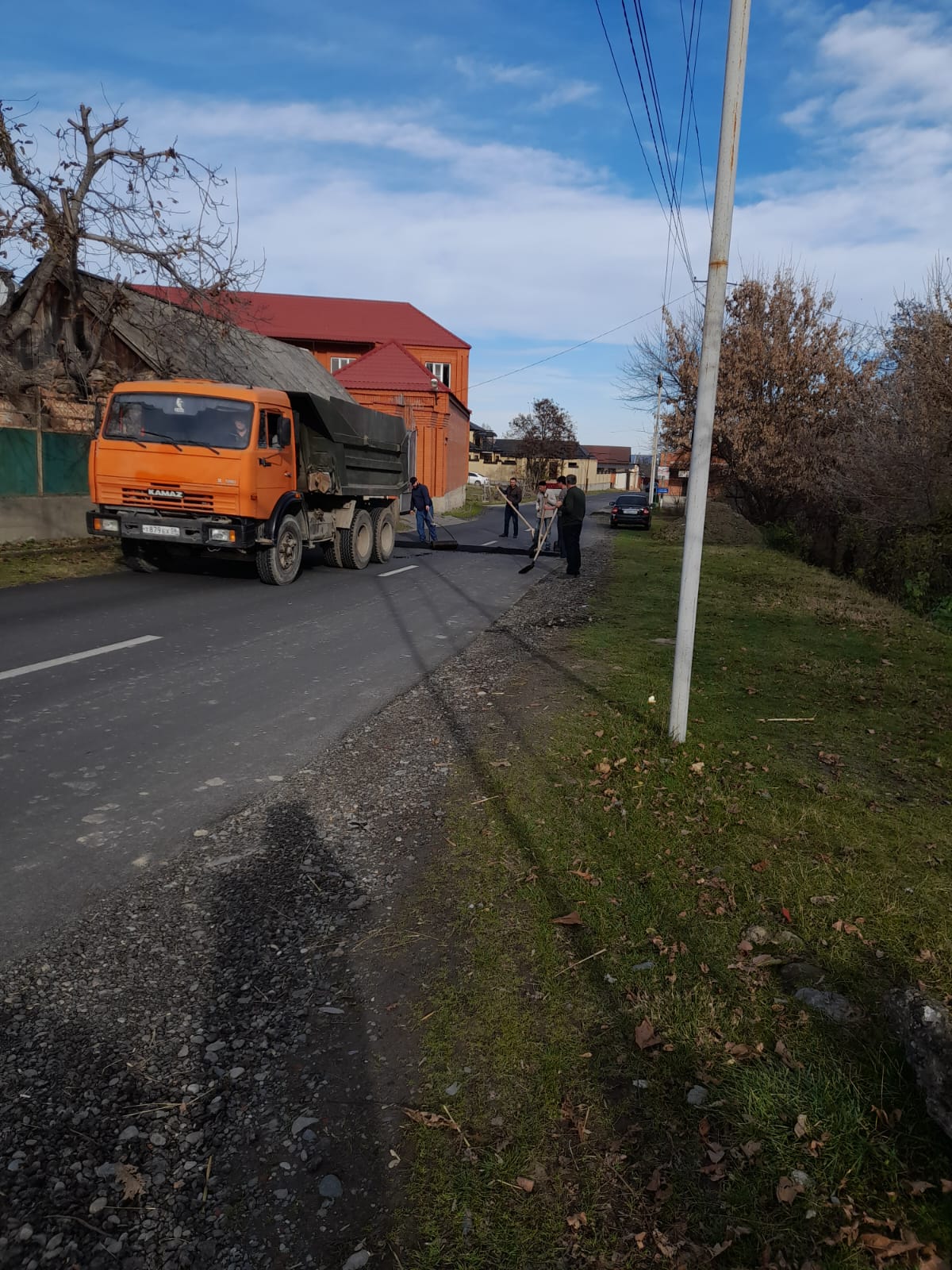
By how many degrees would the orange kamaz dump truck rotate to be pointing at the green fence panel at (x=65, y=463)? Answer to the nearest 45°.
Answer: approximately 90° to its right

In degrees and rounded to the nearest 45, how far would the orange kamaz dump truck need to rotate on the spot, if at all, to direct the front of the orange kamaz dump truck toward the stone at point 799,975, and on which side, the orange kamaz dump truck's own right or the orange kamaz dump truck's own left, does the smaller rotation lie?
approximately 45° to the orange kamaz dump truck's own left

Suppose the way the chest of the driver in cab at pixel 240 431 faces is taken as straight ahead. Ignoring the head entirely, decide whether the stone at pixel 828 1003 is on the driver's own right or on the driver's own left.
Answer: on the driver's own left

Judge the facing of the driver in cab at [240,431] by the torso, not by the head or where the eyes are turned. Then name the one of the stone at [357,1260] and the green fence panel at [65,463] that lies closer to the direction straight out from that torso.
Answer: the stone

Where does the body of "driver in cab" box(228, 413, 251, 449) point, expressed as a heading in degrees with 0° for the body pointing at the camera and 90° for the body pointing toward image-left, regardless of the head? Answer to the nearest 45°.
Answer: approximately 45°

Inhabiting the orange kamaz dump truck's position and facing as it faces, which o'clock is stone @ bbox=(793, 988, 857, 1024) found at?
The stone is roughly at 10 o'clock from the orange kamaz dump truck.

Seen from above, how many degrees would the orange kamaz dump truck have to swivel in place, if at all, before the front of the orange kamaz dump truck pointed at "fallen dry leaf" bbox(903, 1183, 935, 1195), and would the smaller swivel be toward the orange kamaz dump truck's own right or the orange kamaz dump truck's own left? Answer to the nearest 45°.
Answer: approximately 45° to the orange kamaz dump truck's own left

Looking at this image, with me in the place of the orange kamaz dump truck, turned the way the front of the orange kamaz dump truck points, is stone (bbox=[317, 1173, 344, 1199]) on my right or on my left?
on my left

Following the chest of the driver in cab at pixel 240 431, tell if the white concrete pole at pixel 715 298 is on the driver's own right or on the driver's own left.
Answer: on the driver's own left

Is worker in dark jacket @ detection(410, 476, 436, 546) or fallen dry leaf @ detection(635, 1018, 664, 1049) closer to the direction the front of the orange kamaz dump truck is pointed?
the fallen dry leaf

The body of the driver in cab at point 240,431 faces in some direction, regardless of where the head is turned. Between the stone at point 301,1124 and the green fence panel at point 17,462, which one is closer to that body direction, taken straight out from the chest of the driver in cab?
the stone
